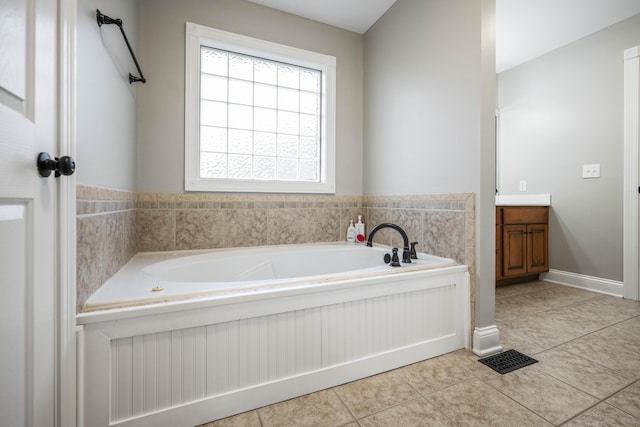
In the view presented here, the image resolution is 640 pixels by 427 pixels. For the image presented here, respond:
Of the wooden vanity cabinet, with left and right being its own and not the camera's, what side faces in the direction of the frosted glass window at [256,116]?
right

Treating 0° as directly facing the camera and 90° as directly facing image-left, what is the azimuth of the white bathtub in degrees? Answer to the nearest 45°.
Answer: approximately 315°

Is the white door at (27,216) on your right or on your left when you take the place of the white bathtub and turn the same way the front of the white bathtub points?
on your right

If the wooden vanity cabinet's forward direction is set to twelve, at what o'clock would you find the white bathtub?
The white bathtub is roughly at 2 o'clock from the wooden vanity cabinet.

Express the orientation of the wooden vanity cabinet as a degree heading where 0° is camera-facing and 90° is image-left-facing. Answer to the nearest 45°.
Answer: approximately 315°

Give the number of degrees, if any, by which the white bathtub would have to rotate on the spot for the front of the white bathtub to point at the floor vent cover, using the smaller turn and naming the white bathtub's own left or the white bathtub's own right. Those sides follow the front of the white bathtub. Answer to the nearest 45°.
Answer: approximately 45° to the white bathtub's own left

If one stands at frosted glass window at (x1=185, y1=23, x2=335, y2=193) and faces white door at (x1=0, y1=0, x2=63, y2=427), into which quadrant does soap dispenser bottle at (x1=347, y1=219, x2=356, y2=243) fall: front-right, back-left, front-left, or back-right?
back-left

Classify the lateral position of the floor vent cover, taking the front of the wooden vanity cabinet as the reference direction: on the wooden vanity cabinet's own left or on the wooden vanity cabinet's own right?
on the wooden vanity cabinet's own right

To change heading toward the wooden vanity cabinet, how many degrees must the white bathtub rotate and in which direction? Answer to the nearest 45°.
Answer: approximately 90° to its left

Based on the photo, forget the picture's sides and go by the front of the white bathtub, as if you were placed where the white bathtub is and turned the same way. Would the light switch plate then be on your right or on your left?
on your left
